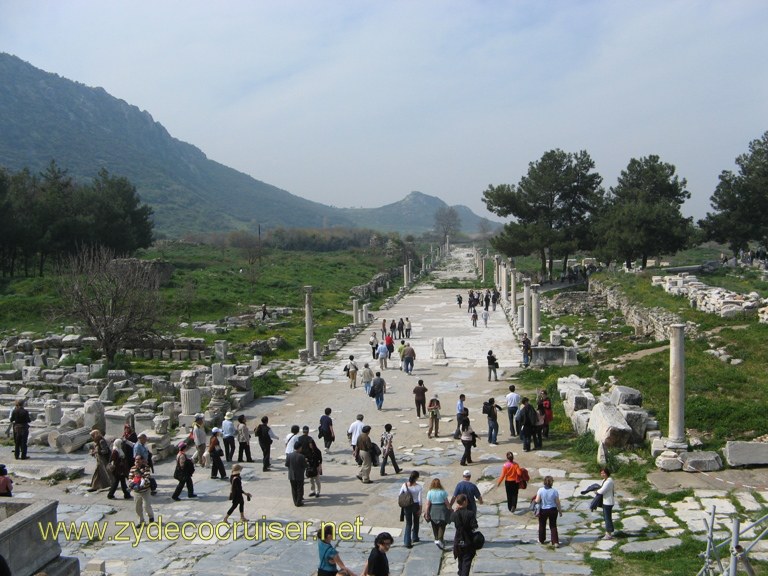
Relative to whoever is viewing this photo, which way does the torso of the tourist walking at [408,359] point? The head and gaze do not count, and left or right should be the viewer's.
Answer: facing away from the viewer

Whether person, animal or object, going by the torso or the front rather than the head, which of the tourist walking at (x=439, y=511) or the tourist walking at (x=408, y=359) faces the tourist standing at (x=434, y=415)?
the tourist walking at (x=439, y=511)

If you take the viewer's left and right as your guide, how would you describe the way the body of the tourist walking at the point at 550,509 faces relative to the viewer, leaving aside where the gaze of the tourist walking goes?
facing away from the viewer

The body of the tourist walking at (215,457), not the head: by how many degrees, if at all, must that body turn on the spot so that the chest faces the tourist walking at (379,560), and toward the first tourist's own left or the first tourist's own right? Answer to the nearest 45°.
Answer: approximately 90° to the first tourist's own right

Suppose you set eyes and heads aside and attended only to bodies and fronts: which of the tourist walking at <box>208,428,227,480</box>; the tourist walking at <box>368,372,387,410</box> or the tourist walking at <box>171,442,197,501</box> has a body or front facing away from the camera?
the tourist walking at <box>368,372,387,410</box>
